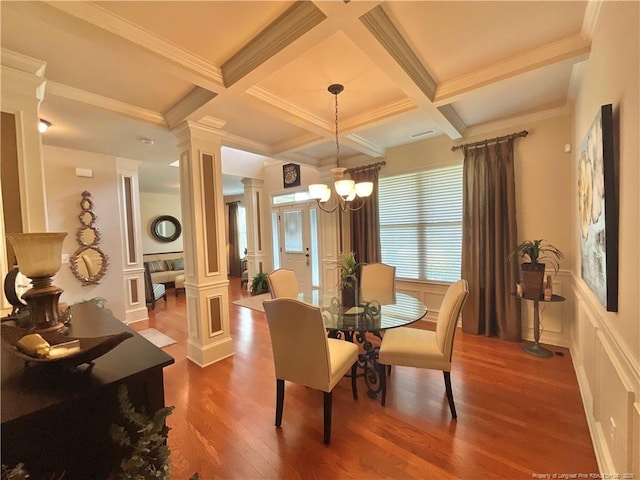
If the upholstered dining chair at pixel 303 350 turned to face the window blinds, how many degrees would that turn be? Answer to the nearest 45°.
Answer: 0° — it already faces it

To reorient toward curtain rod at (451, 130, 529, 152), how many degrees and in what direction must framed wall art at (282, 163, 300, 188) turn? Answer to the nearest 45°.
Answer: approximately 45° to its left

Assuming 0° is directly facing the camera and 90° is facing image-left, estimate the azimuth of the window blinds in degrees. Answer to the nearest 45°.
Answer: approximately 45°

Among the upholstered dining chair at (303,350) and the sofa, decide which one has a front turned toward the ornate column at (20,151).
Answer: the sofa

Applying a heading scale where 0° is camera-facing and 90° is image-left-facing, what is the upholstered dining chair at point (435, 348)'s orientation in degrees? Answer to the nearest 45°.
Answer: approximately 90°

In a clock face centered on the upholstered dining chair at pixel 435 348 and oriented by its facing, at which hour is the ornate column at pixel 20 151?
The ornate column is roughly at 11 o'clock from the upholstered dining chair.

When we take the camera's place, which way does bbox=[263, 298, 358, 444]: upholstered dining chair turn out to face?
facing away from the viewer and to the right of the viewer

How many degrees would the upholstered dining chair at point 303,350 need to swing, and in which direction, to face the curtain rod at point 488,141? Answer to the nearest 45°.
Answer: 0° — it already faces it

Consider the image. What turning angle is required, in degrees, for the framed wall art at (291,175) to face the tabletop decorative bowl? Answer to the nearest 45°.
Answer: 0° — it already faces it
